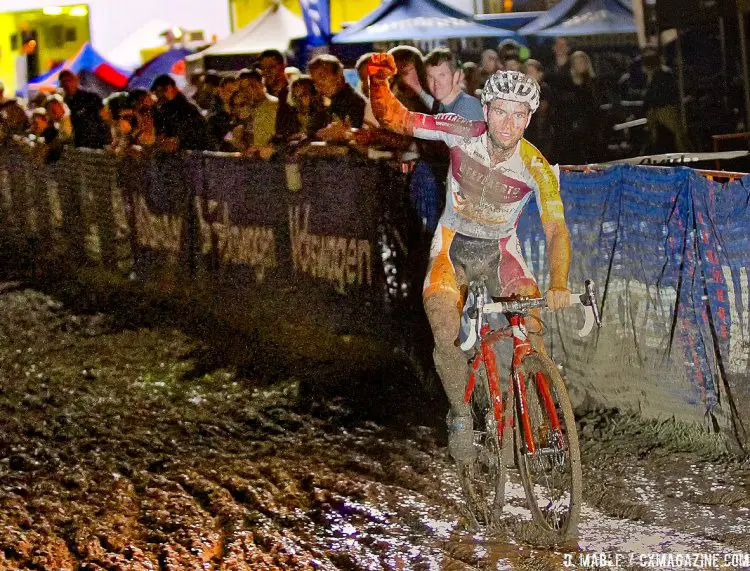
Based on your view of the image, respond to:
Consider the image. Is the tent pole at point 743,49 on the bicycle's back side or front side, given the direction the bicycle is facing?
on the back side

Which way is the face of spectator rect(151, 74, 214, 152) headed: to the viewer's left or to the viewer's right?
to the viewer's right

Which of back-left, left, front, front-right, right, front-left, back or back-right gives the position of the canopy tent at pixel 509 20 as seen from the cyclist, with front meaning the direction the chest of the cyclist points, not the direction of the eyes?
back

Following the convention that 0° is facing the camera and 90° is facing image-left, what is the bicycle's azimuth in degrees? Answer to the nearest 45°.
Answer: approximately 0°

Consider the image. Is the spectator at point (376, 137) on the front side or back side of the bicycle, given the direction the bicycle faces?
on the back side

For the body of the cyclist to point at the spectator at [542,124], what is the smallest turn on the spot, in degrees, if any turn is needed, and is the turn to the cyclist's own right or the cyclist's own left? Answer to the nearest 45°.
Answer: approximately 180°

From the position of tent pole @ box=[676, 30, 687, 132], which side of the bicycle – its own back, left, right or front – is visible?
back

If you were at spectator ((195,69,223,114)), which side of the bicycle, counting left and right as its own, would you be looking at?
back
